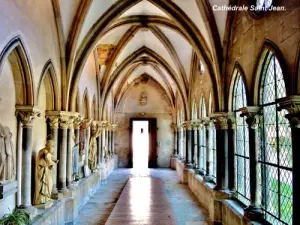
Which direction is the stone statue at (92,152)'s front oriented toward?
to the viewer's right

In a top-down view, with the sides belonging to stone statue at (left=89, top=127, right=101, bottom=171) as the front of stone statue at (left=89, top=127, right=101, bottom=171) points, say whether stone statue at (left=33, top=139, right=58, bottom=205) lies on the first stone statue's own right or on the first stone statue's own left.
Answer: on the first stone statue's own right

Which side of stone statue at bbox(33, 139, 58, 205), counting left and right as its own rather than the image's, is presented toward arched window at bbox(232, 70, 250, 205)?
front

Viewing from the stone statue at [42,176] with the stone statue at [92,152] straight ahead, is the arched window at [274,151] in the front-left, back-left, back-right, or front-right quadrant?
back-right

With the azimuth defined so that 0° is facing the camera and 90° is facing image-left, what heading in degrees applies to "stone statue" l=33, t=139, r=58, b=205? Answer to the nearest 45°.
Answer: approximately 270°

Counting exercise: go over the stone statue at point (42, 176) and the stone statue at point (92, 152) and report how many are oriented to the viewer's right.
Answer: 2

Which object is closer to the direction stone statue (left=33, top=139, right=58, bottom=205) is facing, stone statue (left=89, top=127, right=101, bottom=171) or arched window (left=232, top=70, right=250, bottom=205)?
the arched window

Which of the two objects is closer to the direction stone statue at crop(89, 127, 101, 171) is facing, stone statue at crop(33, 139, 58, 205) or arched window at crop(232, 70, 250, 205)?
the arched window

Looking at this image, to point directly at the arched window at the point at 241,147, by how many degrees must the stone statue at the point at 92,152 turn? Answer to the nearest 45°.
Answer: approximately 45° to its right

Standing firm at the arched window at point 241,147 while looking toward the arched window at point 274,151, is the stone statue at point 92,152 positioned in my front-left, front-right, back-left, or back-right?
back-right

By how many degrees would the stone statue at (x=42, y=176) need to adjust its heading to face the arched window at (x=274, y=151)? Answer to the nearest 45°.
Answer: approximately 45° to its right
